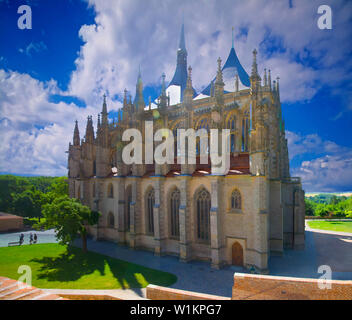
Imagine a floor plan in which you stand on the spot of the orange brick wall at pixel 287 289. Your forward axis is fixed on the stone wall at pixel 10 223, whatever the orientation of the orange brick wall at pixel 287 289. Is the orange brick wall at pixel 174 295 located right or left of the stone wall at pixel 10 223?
left
